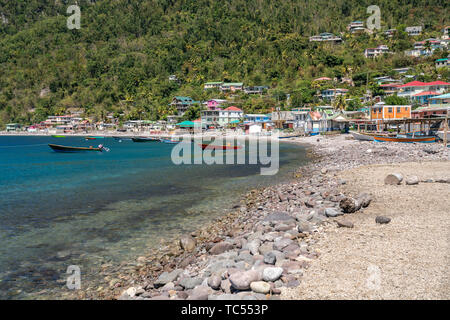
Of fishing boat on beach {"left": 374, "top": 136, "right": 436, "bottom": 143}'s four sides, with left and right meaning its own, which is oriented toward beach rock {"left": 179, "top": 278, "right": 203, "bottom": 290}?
left

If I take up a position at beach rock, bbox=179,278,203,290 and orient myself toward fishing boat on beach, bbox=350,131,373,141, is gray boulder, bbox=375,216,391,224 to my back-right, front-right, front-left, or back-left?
front-right

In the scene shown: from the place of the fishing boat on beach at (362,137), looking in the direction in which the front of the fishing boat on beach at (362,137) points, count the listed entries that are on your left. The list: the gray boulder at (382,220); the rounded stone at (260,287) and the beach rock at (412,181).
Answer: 3

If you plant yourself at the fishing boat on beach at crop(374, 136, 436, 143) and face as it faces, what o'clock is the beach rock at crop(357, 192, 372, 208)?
The beach rock is roughly at 9 o'clock from the fishing boat on beach.

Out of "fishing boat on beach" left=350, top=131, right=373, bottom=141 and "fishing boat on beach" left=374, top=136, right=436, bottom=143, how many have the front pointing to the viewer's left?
2

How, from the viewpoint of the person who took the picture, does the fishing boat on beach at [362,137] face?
facing to the left of the viewer

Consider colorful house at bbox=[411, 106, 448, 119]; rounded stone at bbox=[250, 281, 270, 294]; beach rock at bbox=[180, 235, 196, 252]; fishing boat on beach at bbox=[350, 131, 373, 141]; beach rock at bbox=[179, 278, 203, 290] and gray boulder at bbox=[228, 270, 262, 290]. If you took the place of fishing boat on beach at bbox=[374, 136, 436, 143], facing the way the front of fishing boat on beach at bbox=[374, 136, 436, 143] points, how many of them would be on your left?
4

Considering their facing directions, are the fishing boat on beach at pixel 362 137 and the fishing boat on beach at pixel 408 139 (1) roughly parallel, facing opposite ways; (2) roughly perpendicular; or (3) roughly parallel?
roughly parallel

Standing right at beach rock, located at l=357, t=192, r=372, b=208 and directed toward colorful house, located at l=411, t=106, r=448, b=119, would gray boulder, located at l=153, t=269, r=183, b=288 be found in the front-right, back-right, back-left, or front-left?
back-left

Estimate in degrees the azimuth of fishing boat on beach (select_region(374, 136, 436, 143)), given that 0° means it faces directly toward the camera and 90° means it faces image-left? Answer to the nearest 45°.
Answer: approximately 90°

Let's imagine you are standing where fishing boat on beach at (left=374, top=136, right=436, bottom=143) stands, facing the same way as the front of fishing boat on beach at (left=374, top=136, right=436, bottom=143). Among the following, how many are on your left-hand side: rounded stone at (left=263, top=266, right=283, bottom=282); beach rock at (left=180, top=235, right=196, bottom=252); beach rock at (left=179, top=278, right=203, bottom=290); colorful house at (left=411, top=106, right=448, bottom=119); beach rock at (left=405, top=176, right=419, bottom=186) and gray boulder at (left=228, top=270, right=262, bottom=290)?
5
